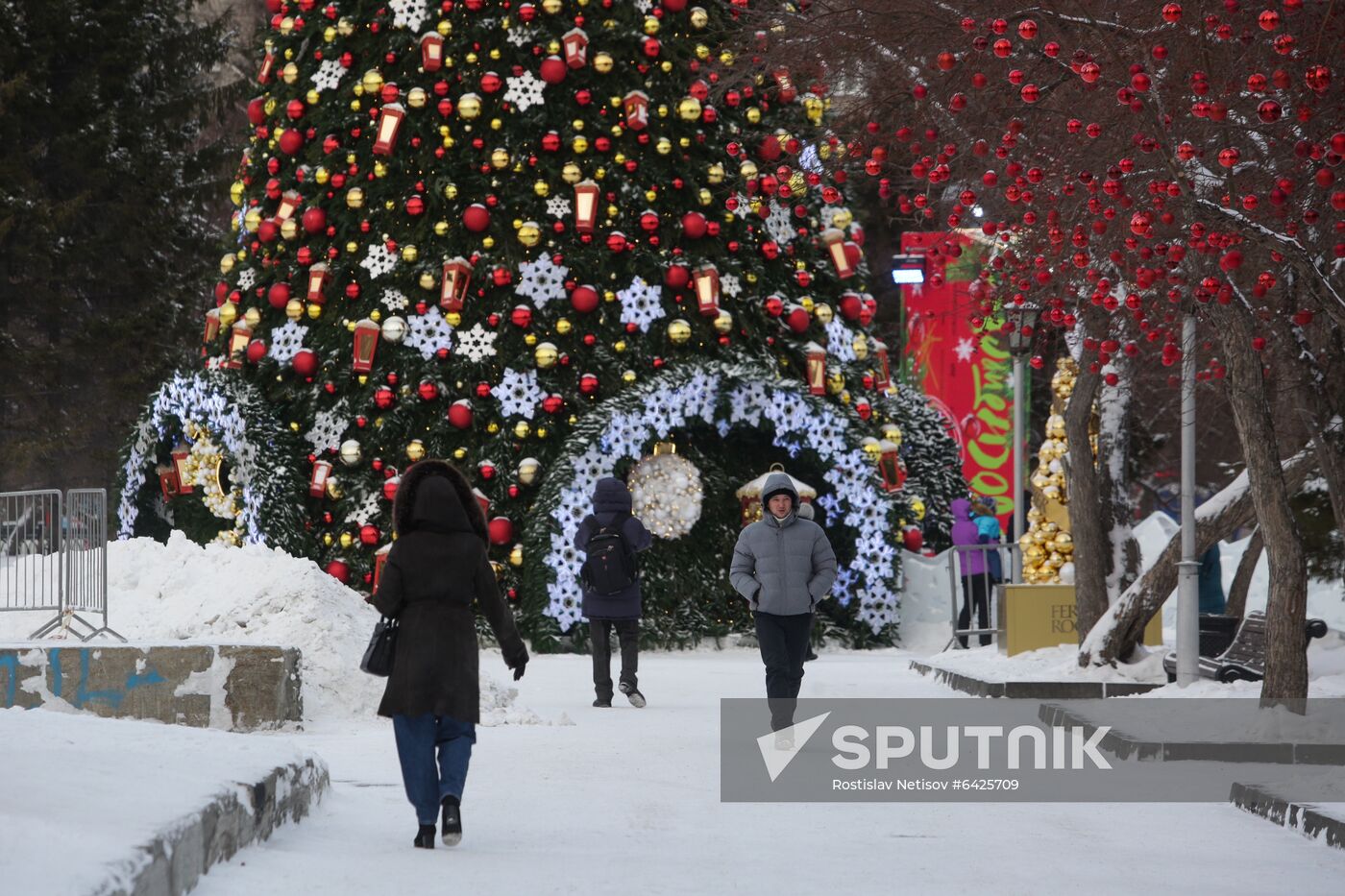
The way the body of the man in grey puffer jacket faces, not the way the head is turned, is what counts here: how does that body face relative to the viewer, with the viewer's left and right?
facing the viewer

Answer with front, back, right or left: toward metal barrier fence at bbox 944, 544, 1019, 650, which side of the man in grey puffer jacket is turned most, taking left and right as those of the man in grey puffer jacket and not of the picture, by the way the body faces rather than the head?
back

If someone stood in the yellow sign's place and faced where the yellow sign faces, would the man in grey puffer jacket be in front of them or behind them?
in front

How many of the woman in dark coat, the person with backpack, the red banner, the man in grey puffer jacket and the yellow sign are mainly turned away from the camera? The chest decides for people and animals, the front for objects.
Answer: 2

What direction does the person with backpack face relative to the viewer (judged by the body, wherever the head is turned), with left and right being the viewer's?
facing away from the viewer

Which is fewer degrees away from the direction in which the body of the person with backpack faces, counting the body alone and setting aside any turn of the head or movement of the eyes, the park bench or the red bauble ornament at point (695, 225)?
the red bauble ornament

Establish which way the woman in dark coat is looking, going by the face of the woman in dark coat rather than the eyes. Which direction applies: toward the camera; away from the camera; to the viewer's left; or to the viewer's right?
away from the camera

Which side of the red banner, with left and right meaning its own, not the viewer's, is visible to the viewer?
front

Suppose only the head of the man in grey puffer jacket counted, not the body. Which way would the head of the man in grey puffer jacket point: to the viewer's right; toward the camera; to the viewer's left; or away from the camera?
toward the camera

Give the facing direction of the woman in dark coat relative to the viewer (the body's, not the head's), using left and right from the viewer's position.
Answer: facing away from the viewer

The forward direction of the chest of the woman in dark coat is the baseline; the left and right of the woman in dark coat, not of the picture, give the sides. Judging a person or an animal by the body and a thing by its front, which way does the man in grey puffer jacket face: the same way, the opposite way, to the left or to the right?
the opposite way

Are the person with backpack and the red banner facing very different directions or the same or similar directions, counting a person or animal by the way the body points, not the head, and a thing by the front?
very different directions

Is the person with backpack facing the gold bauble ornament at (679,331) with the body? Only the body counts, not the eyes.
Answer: yes

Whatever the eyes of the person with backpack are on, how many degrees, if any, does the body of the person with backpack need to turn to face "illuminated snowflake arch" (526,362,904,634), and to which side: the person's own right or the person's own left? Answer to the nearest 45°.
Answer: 0° — they already face it

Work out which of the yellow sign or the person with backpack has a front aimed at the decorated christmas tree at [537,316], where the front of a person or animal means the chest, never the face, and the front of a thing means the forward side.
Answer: the person with backpack

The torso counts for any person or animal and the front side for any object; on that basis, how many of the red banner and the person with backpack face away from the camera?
1
